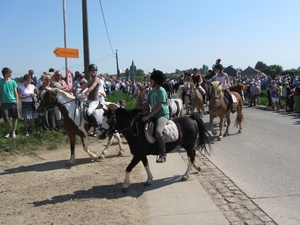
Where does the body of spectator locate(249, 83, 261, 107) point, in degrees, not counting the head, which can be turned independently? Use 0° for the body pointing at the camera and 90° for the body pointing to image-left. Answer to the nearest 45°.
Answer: approximately 90°

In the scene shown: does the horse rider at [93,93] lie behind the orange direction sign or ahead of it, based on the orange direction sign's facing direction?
ahead

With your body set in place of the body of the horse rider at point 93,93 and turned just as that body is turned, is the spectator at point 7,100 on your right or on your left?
on your right

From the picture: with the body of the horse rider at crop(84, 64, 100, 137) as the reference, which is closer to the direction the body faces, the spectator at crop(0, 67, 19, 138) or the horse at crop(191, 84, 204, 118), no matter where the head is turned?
the spectator

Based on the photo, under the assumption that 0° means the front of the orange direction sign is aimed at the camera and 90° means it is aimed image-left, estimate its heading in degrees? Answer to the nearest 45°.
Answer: approximately 0°

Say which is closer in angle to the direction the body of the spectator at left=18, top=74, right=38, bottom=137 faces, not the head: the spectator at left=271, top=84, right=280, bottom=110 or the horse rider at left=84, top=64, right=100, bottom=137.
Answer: the horse rider

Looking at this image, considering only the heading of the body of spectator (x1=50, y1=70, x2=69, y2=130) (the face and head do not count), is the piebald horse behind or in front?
in front

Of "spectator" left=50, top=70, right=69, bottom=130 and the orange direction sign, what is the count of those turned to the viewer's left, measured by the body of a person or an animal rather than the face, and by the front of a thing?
0

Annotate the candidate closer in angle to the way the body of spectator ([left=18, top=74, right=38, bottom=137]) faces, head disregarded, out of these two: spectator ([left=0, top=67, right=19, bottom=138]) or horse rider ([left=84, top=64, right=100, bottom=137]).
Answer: the horse rider

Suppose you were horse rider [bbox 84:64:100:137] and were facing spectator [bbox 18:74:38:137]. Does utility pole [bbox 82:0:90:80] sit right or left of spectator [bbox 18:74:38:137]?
right

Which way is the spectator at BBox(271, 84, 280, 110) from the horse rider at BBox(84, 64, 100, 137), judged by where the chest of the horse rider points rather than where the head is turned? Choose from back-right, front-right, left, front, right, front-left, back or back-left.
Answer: back
